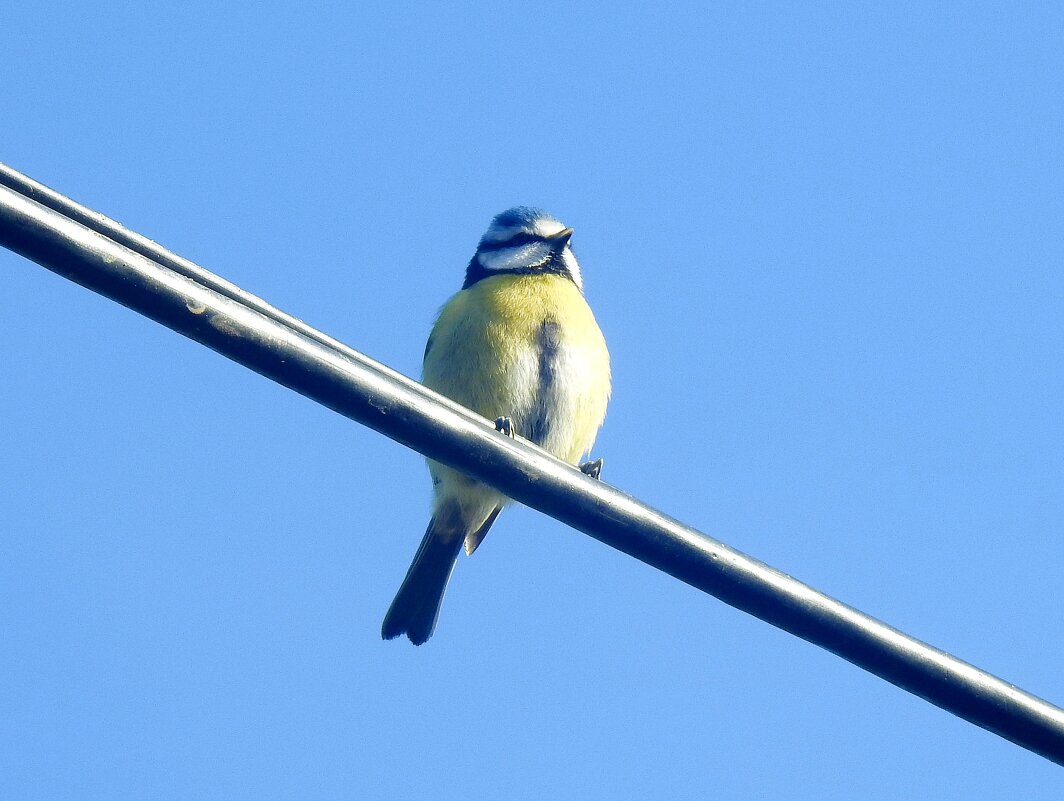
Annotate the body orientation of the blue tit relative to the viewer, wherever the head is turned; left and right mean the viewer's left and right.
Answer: facing the viewer and to the right of the viewer
